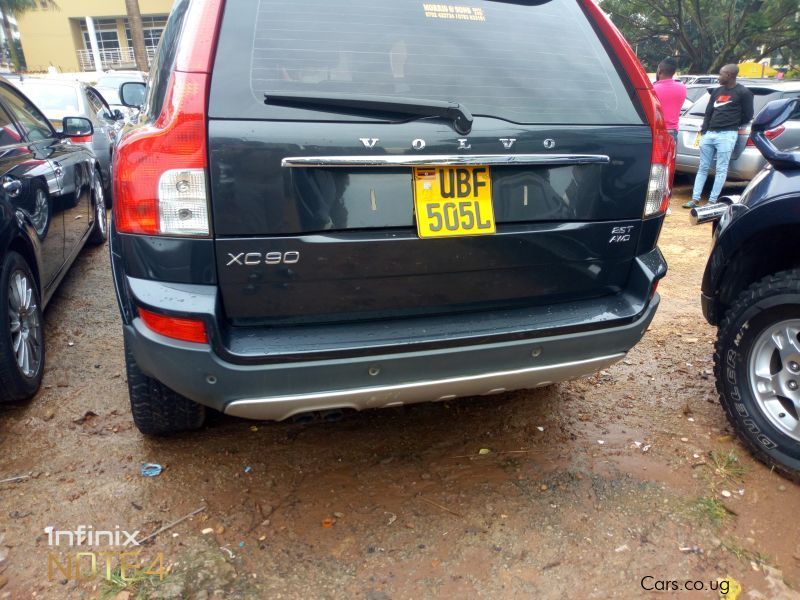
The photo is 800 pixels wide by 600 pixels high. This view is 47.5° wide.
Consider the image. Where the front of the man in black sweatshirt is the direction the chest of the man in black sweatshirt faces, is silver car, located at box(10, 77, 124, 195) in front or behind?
in front

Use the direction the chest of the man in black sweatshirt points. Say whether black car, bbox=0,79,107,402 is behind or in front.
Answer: in front

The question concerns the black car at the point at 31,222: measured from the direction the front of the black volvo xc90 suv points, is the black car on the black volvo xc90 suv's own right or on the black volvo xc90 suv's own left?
on the black volvo xc90 suv's own left

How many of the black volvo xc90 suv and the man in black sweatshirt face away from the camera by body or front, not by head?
1

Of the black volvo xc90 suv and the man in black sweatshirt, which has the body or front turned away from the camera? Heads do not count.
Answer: the black volvo xc90 suv

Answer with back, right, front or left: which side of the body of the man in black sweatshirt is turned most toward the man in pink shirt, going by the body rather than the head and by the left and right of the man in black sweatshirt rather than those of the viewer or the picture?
right

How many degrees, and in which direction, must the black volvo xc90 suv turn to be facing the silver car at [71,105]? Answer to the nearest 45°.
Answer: approximately 45° to its left

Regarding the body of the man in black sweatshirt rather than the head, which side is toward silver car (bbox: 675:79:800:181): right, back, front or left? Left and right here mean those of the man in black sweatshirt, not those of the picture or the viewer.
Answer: back

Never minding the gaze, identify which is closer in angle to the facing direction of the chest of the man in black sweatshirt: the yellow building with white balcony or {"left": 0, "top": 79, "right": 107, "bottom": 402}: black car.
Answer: the black car

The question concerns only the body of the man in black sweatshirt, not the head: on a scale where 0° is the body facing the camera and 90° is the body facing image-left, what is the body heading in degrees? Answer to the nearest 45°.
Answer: approximately 45°

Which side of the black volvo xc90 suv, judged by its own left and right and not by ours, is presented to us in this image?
back

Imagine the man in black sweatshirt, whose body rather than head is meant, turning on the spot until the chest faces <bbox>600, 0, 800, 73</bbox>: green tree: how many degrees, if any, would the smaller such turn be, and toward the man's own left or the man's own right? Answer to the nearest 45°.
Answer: approximately 135° to the man's own right

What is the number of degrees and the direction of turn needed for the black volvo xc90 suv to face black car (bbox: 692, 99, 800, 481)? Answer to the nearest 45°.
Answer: approximately 90° to its right
